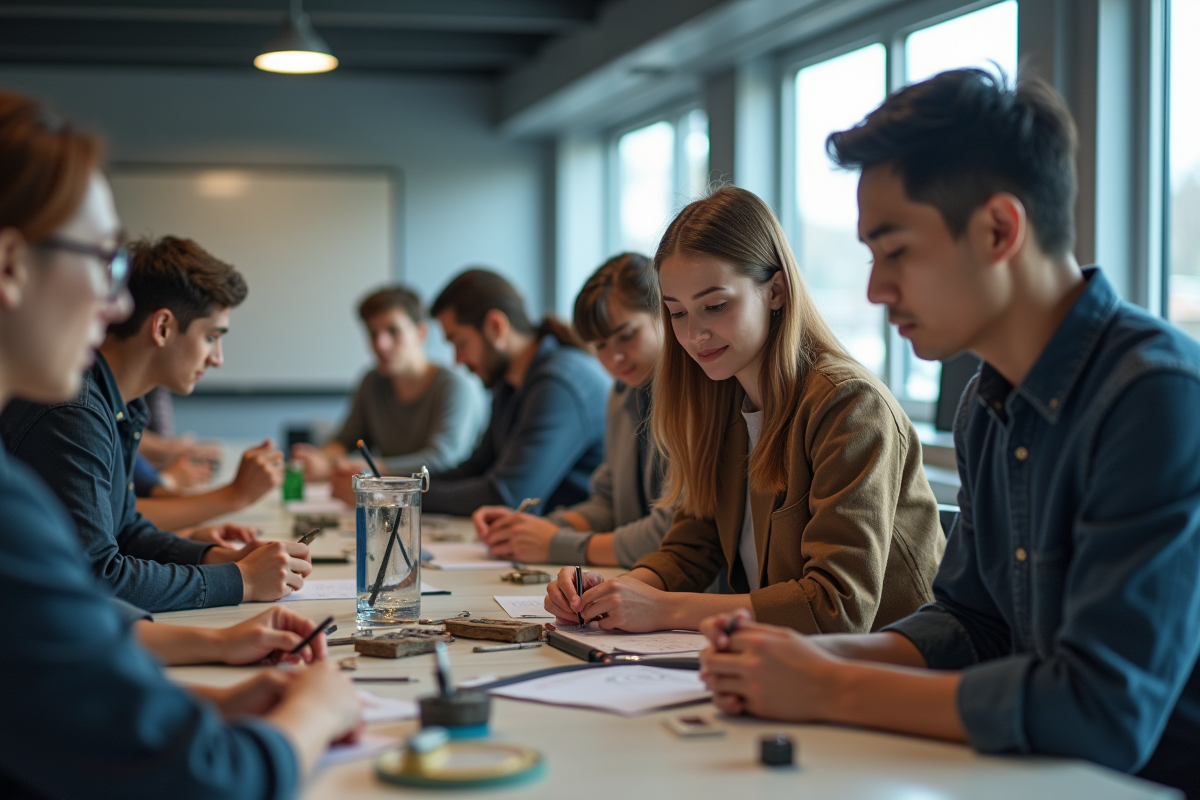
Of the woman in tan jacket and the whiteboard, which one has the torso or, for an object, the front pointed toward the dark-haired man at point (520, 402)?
the whiteboard

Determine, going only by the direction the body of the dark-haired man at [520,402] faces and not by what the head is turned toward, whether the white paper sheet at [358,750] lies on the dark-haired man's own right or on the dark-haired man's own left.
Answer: on the dark-haired man's own left

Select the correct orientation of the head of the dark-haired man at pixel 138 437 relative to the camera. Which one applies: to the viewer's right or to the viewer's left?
to the viewer's right

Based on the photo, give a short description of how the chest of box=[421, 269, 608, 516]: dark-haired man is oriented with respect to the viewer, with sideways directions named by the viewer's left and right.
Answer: facing to the left of the viewer

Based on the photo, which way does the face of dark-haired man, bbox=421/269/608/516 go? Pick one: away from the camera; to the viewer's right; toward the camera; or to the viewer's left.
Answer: to the viewer's left

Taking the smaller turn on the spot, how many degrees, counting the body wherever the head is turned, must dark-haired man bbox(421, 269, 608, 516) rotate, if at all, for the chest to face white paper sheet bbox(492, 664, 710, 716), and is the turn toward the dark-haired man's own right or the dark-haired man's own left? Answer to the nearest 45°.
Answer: approximately 90° to the dark-haired man's own left

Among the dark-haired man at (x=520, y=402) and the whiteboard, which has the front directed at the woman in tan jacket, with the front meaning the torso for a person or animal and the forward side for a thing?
the whiteboard

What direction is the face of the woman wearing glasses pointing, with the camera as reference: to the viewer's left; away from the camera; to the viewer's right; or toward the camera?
to the viewer's right

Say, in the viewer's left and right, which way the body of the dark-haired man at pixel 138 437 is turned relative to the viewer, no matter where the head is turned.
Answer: facing to the right of the viewer

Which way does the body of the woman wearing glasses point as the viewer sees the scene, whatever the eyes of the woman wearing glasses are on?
to the viewer's right

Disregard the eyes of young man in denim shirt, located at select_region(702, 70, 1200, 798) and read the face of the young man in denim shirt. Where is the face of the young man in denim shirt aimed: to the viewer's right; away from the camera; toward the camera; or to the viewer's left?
to the viewer's left

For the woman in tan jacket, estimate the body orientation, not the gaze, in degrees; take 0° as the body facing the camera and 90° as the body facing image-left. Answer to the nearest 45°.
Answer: approximately 45°

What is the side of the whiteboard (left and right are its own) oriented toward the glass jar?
front

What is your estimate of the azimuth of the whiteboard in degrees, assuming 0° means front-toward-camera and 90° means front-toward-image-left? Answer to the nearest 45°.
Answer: approximately 0°

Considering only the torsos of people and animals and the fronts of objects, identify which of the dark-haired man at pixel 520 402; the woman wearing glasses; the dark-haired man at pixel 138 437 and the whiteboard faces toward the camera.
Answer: the whiteboard
